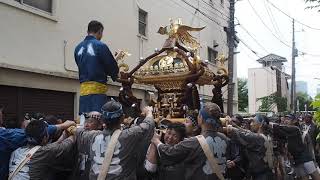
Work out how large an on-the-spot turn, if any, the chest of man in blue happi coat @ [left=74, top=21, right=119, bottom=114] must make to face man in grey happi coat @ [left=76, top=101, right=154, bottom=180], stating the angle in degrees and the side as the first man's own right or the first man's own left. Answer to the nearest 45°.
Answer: approximately 135° to the first man's own right

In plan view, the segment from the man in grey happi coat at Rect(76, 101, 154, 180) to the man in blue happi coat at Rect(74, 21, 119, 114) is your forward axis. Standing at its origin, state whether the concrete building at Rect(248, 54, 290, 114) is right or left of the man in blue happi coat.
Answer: right

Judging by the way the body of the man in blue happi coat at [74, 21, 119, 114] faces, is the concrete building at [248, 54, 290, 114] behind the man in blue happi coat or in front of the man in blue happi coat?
in front

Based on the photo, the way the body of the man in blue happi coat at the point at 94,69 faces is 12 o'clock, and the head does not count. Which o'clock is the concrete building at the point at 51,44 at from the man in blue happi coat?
The concrete building is roughly at 10 o'clock from the man in blue happi coat.

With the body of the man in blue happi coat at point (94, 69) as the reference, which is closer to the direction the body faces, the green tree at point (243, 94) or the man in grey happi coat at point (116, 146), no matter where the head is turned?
the green tree

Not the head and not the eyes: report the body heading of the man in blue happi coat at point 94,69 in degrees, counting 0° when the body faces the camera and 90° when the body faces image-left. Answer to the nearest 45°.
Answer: approximately 225°

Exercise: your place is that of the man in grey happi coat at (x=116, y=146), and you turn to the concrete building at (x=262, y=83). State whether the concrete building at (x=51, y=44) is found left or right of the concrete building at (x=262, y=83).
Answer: left

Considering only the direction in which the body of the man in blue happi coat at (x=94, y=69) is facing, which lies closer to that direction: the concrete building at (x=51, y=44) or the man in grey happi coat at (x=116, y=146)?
the concrete building

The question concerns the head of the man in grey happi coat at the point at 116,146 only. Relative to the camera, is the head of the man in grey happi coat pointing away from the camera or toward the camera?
away from the camera
